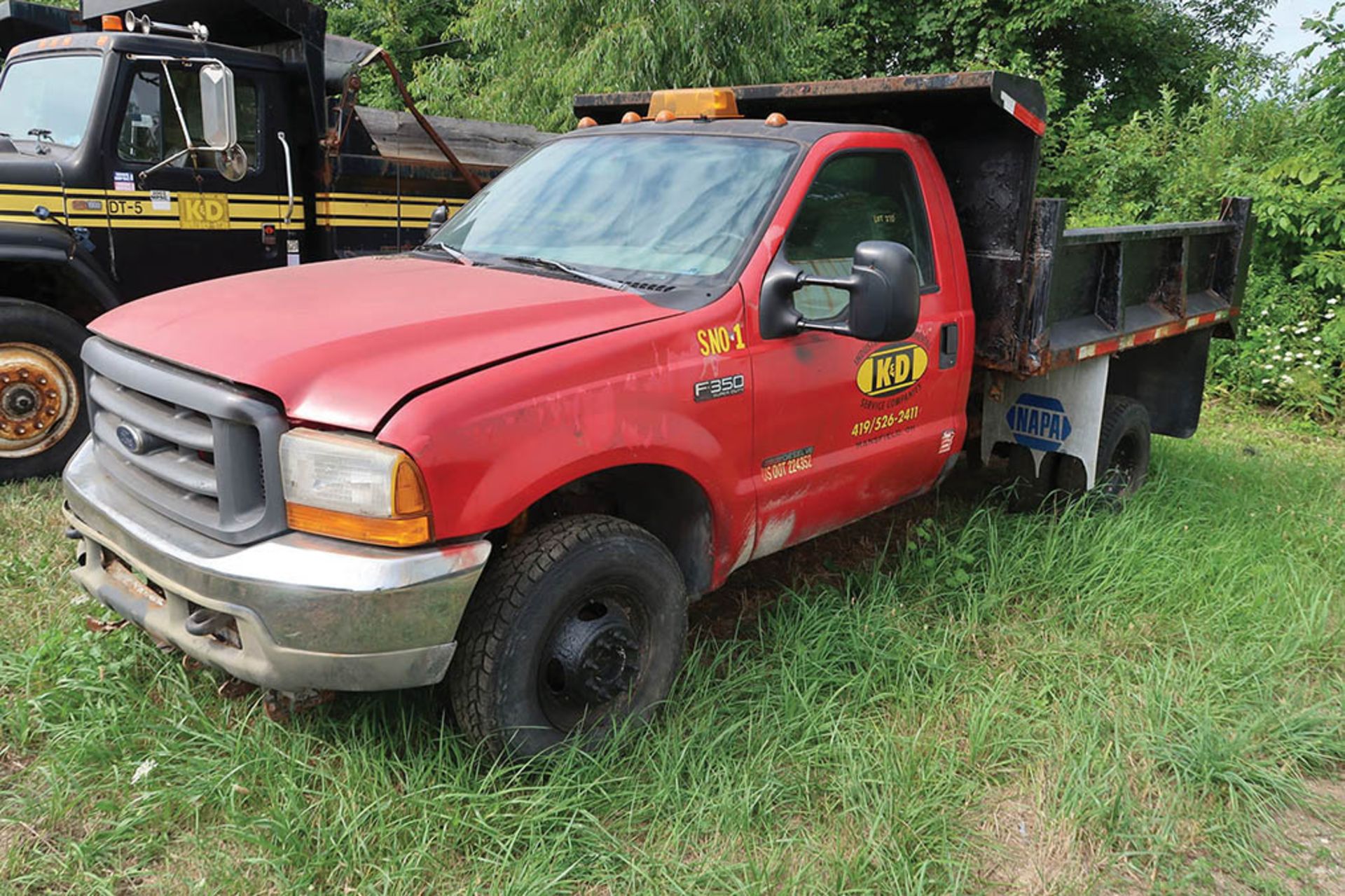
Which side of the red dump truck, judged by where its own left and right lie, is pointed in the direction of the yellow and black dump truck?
right

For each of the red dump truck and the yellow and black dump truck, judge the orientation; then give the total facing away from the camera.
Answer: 0

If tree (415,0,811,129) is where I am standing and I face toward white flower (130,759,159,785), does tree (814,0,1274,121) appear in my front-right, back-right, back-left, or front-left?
back-left

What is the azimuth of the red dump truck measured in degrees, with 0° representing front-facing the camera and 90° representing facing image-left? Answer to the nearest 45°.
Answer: approximately 45°

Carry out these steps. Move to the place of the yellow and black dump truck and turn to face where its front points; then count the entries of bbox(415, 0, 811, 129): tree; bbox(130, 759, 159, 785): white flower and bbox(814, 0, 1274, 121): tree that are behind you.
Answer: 2

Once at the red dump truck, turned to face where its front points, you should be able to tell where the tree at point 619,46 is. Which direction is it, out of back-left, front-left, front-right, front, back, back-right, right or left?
back-right

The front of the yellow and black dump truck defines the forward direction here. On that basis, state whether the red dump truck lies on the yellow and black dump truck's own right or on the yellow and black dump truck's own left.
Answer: on the yellow and black dump truck's own left

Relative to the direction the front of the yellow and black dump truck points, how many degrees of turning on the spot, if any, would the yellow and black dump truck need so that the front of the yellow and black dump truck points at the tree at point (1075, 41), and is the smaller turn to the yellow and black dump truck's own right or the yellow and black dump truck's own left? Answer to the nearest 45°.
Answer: approximately 180°

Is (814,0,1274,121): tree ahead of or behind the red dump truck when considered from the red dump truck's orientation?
behind

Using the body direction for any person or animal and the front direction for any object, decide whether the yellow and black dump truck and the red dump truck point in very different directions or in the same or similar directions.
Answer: same or similar directions

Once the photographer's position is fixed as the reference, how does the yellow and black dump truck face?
facing the viewer and to the left of the viewer

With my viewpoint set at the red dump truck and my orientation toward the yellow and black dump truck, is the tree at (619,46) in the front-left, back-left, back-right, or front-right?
front-right

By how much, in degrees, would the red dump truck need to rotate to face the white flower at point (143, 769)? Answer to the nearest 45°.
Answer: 0° — it already faces it

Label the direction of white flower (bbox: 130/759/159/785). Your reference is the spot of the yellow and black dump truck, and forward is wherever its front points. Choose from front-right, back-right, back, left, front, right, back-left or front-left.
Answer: front-left
